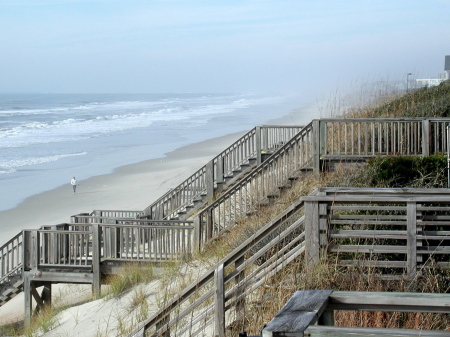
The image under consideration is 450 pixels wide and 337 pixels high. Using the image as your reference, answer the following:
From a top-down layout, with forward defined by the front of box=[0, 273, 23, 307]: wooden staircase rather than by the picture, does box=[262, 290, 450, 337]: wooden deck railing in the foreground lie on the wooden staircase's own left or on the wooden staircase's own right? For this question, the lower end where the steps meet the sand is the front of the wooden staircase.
on the wooden staircase's own left

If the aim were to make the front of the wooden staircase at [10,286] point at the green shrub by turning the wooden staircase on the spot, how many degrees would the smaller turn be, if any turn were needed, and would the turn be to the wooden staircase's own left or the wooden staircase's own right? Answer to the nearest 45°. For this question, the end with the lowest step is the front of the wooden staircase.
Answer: approximately 180°

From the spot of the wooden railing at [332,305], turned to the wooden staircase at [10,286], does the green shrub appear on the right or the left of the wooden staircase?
right

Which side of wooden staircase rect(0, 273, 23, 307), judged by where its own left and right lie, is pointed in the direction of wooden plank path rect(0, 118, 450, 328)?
back

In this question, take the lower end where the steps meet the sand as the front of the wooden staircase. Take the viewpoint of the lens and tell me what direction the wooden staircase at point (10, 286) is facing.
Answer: facing to the left of the viewer
